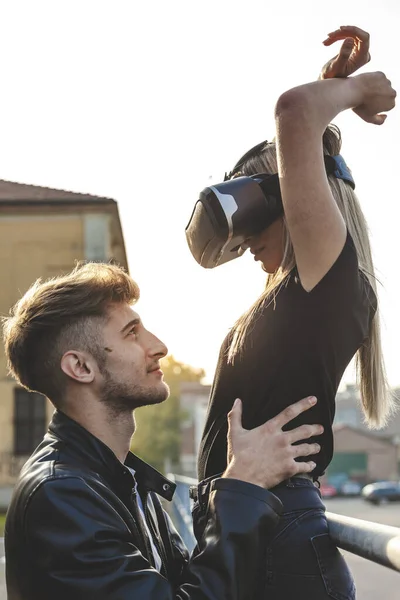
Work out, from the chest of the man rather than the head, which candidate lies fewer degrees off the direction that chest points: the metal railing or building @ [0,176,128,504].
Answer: the metal railing

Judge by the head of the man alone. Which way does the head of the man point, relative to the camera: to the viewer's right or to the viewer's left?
to the viewer's right

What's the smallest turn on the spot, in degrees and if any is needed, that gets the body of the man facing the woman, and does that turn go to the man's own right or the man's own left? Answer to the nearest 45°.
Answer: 0° — they already face them

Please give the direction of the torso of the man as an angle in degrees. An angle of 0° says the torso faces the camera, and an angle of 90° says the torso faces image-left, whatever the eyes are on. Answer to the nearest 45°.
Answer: approximately 270°

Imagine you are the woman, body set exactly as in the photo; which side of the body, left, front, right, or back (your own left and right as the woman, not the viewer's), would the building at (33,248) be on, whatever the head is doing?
right

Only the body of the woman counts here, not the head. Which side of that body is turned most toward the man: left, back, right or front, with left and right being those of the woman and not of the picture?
front

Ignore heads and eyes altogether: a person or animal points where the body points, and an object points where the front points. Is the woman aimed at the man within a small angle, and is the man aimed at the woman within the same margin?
yes

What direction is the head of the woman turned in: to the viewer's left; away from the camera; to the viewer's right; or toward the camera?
to the viewer's left

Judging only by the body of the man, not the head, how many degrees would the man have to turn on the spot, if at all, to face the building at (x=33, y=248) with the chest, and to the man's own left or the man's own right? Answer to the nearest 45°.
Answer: approximately 90° to the man's own left

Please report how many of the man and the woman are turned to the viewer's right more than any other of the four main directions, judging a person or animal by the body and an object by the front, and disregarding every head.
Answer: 1

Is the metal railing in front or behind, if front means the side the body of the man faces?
in front

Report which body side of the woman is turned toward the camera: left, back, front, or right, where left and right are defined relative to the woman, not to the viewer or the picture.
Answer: left

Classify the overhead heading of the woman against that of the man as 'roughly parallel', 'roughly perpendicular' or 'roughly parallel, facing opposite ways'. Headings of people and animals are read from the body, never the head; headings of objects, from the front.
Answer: roughly parallel, facing opposite ways
